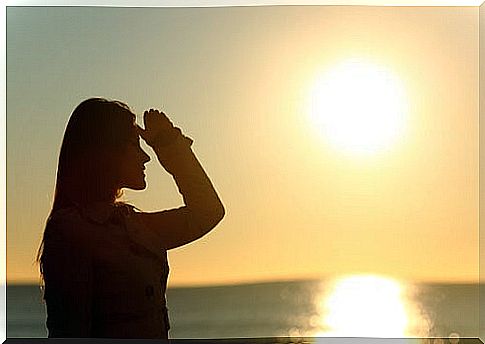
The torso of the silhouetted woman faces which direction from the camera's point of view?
to the viewer's right

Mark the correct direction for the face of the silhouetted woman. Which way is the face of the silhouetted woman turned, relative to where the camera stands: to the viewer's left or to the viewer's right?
to the viewer's right
